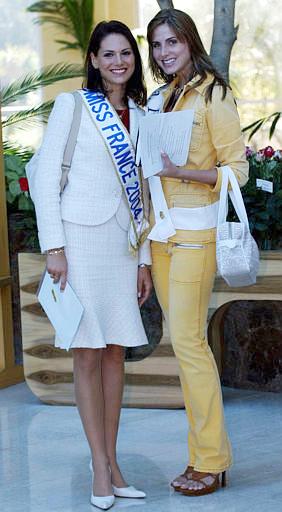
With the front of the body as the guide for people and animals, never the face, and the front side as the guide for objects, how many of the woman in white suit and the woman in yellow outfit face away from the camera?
0

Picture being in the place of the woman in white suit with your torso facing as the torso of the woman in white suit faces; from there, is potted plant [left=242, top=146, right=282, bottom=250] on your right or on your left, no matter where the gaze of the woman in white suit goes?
on your left

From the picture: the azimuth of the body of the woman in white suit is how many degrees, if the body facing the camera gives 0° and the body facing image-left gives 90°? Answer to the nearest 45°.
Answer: approximately 315°

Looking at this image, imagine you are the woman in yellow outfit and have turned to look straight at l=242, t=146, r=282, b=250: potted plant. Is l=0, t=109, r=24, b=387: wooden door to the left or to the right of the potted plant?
left

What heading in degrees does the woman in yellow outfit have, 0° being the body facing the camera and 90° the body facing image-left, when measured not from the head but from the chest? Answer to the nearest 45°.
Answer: approximately 45°

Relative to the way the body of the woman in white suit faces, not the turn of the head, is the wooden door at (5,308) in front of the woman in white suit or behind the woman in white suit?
behind

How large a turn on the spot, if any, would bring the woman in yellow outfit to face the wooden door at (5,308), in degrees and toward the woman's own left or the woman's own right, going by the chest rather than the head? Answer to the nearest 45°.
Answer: approximately 90° to the woman's own right

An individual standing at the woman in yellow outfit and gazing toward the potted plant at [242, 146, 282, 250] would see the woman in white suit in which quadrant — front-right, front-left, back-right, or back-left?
back-left

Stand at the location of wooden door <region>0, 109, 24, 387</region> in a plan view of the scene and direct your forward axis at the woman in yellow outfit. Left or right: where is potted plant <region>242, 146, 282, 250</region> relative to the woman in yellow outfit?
left
